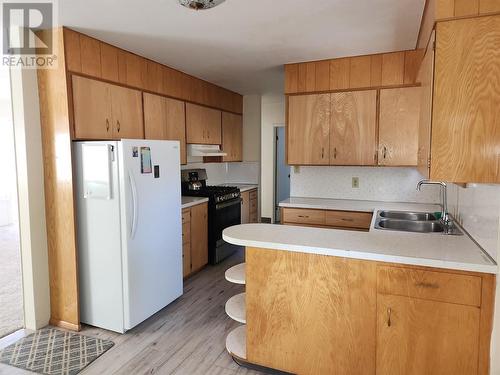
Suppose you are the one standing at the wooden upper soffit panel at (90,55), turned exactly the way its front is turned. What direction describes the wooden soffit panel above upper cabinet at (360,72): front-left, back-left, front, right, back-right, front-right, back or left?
front-left

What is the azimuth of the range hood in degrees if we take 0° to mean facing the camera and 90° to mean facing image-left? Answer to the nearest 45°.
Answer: approximately 315°

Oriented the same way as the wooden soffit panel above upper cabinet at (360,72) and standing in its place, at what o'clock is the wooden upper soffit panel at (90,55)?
the wooden upper soffit panel at (90,55) is roughly at 2 o'clock from the wooden soffit panel above upper cabinet at (360,72).

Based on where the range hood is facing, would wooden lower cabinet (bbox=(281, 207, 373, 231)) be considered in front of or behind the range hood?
in front

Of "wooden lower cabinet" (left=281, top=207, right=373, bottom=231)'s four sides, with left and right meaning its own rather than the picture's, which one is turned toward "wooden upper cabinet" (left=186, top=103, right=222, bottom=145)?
right

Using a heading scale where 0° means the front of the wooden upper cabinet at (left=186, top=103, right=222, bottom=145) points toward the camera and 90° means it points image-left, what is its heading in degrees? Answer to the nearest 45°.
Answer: approximately 315°

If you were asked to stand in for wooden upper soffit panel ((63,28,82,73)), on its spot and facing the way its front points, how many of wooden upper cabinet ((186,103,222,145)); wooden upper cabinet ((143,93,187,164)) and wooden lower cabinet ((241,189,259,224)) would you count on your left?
3
